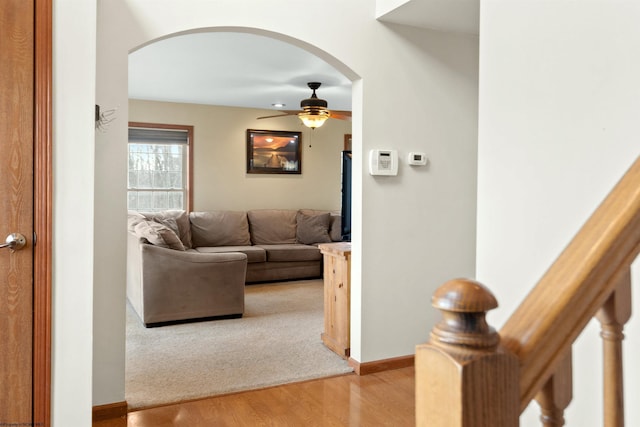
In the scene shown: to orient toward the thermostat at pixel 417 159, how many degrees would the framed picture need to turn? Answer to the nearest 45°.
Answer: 0° — it already faces it

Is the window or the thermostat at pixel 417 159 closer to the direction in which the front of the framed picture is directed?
the thermostat

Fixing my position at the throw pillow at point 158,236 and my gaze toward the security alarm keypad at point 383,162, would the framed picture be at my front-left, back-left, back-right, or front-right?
back-left

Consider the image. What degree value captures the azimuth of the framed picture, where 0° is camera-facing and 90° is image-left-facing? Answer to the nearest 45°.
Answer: approximately 0°

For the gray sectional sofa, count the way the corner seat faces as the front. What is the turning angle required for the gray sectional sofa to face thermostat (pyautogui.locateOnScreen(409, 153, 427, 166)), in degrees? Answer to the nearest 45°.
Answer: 0° — it already faces it

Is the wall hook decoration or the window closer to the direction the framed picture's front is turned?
the wall hook decoration

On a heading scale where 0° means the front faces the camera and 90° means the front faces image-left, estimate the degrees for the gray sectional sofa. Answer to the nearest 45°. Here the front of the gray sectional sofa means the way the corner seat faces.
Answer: approximately 315°

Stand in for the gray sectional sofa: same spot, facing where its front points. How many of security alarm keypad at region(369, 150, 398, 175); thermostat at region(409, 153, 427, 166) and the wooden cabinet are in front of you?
3

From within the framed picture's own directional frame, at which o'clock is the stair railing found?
The stair railing is roughly at 12 o'clock from the framed picture.

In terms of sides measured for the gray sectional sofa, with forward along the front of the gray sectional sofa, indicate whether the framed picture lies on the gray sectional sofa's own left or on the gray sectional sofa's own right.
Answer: on the gray sectional sofa's own left

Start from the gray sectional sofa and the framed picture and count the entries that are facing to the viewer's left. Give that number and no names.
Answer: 0

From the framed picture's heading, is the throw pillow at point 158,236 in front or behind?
in front
